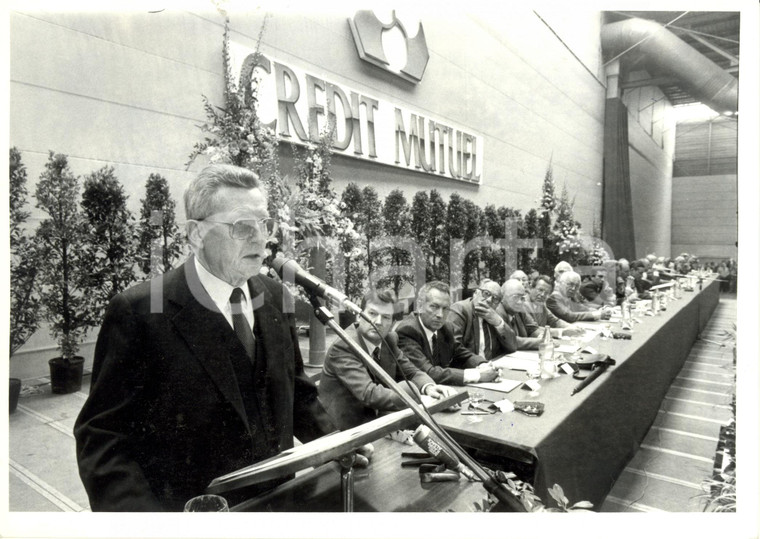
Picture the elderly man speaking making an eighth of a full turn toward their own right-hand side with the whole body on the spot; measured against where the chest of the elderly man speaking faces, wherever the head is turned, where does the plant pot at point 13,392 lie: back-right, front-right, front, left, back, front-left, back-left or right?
back-right

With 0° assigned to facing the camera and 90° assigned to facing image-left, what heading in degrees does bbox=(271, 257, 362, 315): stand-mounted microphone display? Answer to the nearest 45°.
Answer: approximately 90°

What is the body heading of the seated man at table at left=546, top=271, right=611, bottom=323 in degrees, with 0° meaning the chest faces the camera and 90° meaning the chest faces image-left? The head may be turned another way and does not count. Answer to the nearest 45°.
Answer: approximately 315°

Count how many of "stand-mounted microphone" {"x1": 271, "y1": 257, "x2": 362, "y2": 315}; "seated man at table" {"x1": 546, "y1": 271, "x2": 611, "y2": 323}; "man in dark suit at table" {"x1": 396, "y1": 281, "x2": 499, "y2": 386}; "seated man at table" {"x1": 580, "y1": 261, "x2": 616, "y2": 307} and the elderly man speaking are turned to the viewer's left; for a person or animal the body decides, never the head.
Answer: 1

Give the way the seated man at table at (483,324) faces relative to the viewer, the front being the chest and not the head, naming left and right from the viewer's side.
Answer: facing the viewer and to the right of the viewer

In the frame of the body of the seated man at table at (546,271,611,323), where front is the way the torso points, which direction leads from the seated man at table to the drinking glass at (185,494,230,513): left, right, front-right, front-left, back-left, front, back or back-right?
front-right

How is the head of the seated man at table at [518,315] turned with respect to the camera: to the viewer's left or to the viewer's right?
to the viewer's right

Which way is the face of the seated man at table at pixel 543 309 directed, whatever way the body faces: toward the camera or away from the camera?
toward the camera

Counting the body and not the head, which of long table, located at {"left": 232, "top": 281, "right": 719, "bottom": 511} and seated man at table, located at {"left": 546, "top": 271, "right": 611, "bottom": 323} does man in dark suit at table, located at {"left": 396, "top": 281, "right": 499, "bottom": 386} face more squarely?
the long table

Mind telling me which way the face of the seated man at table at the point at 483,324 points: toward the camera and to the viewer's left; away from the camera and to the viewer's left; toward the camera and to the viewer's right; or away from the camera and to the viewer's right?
toward the camera and to the viewer's right

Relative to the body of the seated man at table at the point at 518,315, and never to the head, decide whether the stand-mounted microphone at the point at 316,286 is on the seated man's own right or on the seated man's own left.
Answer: on the seated man's own right

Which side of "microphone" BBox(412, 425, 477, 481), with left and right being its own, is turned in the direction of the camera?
left

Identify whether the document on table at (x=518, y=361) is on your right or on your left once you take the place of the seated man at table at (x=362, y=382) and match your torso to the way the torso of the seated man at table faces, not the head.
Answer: on your left

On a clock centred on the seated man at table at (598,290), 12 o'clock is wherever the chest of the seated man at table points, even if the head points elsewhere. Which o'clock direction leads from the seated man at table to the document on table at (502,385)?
The document on table is roughly at 2 o'clock from the seated man at table.

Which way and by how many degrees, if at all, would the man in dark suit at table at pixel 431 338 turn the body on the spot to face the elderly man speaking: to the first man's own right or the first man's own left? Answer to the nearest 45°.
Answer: approximately 90° to the first man's own right

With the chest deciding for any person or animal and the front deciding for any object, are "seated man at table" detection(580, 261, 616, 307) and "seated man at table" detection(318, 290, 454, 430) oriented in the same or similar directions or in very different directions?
same or similar directions

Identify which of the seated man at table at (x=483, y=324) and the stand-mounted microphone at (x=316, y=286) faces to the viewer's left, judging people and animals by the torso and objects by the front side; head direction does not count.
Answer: the stand-mounted microphone

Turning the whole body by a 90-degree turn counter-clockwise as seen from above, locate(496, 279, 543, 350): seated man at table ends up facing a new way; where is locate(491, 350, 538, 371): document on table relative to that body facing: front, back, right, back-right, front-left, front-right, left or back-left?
back-right
